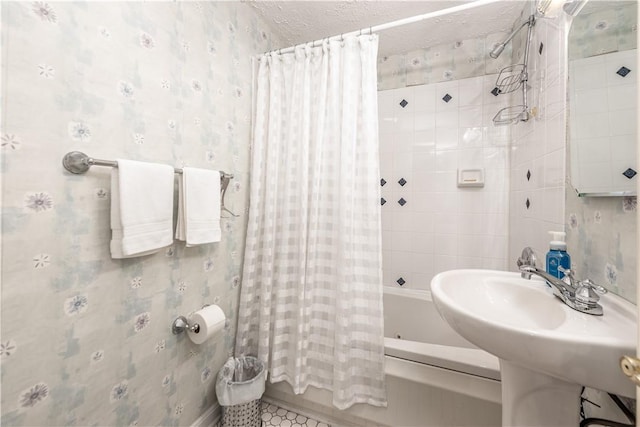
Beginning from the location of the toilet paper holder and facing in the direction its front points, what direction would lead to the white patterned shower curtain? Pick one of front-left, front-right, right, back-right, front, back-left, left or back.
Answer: front-left

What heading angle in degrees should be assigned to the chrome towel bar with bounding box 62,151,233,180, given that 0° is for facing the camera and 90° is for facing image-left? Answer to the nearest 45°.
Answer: approximately 315°

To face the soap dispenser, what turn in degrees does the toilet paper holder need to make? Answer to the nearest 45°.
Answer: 0° — it already faces it

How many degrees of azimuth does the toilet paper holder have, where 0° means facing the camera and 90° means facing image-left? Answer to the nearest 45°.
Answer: approximately 315°
